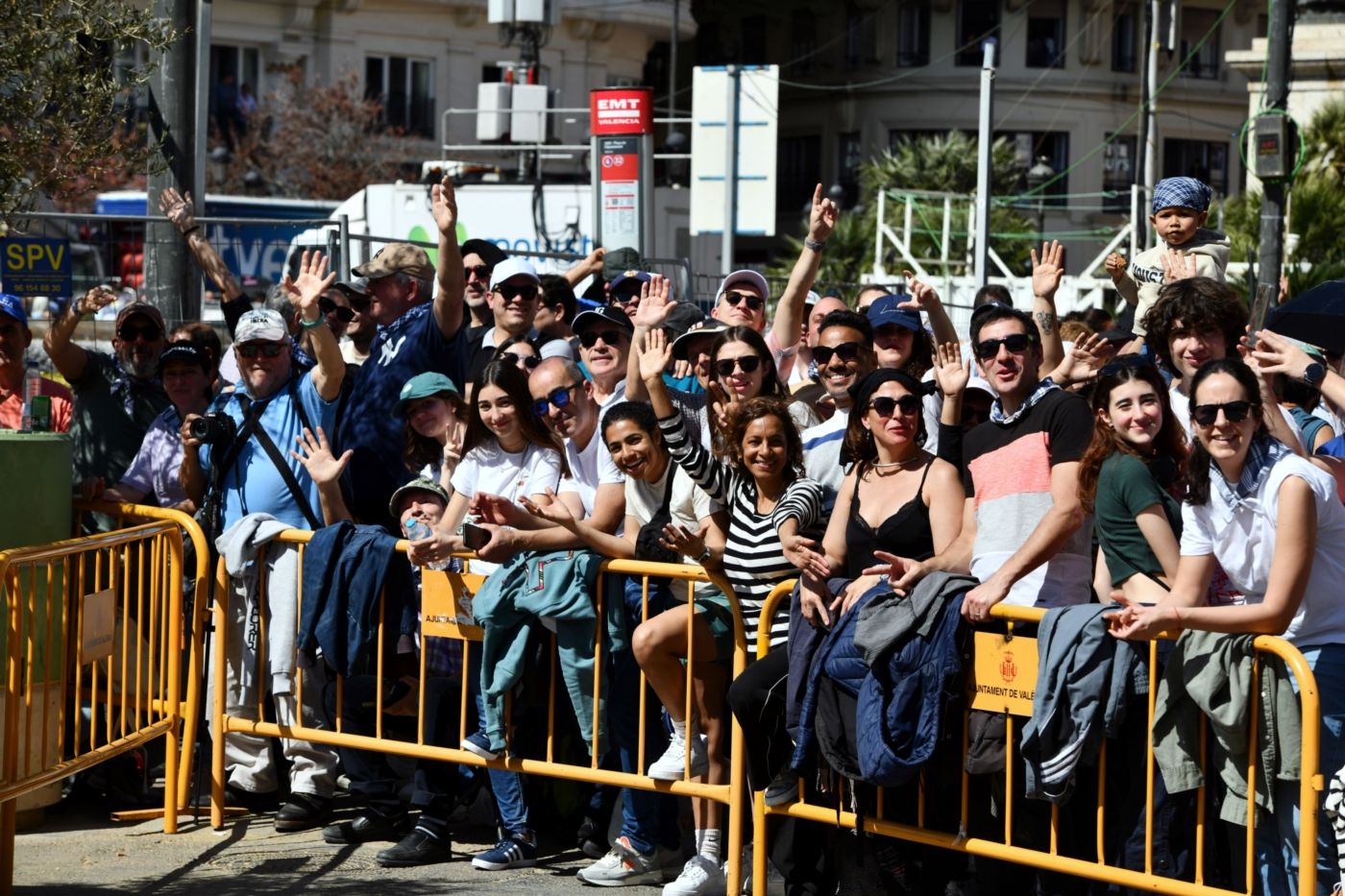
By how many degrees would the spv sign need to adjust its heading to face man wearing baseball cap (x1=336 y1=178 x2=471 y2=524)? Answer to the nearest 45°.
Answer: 0° — it already faces them

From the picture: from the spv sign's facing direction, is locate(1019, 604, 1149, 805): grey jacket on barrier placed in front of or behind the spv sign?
in front

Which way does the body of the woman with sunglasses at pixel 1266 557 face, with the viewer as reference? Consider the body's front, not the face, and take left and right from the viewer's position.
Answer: facing the viewer and to the left of the viewer

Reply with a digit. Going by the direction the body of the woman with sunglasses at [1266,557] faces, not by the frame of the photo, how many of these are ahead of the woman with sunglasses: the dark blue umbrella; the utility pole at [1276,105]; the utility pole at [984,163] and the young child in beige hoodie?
0

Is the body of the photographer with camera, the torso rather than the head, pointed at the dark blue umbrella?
no

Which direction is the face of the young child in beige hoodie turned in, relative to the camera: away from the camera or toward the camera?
toward the camera

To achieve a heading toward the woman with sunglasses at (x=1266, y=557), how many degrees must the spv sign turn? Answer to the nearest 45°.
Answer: approximately 45° to its left

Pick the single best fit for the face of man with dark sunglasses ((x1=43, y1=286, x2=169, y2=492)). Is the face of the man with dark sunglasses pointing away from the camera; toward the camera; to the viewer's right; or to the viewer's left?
toward the camera

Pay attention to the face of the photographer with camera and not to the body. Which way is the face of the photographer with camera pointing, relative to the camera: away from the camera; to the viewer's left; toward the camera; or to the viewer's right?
toward the camera

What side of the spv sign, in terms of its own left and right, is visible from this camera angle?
front

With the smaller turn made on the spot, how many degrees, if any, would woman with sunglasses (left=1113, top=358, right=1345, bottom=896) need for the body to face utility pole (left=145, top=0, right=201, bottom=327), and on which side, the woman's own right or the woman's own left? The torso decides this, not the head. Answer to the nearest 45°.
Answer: approximately 90° to the woman's own right

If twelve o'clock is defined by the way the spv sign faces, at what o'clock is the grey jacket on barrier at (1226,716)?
The grey jacket on barrier is roughly at 11 o'clock from the spv sign.

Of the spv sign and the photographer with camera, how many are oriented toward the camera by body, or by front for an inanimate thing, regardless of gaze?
2

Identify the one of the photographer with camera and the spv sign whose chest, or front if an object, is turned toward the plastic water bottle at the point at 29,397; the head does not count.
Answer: the spv sign

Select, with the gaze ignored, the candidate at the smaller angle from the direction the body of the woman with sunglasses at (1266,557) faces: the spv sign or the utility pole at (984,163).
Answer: the spv sign

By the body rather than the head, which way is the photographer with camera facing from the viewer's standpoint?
toward the camera

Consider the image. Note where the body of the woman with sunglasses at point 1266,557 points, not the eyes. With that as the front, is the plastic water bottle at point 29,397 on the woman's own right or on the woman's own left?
on the woman's own right

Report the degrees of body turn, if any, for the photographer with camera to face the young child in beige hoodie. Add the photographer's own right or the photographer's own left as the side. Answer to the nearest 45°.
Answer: approximately 90° to the photographer's own left
